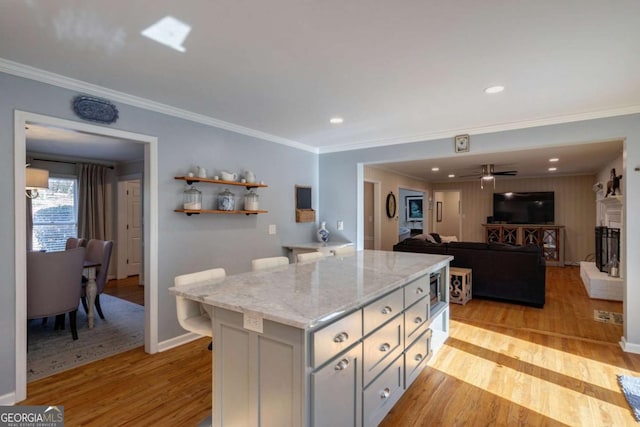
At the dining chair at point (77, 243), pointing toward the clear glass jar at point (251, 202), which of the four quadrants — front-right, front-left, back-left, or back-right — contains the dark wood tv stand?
front-left

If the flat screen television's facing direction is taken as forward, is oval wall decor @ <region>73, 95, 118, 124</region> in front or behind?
in front

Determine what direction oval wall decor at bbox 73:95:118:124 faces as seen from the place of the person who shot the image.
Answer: facing the viewer and to the right of the viewer

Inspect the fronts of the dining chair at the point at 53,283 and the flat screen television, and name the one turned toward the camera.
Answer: the flat screen television

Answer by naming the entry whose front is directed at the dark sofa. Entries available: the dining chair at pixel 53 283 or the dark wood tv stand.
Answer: the dark wood tv stand

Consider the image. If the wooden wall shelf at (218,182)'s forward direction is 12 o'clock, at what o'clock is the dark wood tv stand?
The dark wood tv stand is roughly at 10 o'clock from the wooden wall shelf.

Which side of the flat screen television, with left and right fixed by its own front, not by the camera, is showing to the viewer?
front

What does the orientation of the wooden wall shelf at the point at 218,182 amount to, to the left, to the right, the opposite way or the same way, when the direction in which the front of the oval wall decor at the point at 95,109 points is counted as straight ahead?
the same way

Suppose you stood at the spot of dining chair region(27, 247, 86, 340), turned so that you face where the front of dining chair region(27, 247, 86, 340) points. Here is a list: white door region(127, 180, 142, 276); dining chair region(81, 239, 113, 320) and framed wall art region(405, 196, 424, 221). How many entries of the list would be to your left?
0

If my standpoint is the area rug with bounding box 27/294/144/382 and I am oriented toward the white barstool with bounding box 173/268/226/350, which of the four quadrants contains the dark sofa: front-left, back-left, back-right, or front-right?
front-left

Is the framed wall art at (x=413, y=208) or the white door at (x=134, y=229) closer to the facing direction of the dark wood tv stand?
the white door

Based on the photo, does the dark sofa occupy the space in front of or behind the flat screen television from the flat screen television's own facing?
in front

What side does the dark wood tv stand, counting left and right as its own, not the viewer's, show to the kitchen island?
front
